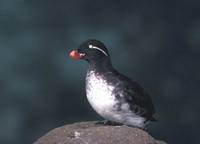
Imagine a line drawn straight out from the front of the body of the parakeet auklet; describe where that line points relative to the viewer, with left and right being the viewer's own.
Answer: facing to the left of the viewer
